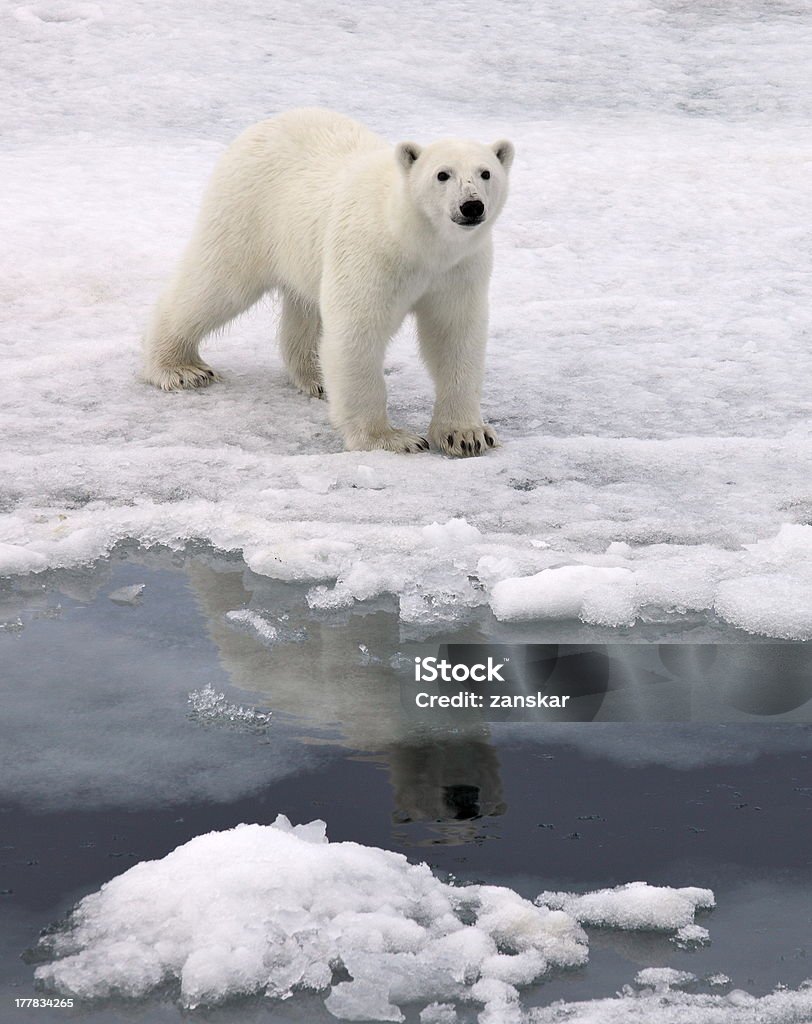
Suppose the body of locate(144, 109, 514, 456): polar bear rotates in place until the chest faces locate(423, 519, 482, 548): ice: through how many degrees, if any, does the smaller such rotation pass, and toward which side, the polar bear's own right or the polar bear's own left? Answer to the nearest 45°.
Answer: approximately 45° to the polar bear's own right

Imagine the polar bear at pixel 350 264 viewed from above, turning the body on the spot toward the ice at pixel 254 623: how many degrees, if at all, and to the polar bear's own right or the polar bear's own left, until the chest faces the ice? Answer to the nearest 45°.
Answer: approximately 45° to the polar bear's own right

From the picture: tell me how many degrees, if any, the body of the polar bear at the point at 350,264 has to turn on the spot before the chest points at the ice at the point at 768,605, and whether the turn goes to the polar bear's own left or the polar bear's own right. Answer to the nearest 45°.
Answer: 0° — it already faces it

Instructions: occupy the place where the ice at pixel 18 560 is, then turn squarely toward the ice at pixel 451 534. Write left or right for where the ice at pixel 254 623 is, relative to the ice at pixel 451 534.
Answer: right

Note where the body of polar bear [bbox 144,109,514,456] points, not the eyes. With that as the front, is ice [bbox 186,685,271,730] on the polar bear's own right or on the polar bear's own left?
on the polar bear's own right

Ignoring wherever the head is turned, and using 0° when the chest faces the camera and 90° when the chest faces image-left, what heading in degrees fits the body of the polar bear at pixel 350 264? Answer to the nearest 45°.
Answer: approximately 315°

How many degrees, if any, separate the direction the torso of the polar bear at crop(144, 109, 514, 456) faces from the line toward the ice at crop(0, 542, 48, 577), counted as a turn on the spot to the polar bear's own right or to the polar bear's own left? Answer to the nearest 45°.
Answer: approximately 90° to the polar bear's own right

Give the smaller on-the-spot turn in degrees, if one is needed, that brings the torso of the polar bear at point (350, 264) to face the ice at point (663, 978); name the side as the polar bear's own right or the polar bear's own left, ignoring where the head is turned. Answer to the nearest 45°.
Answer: approximately 45° to the polar bear's own right
